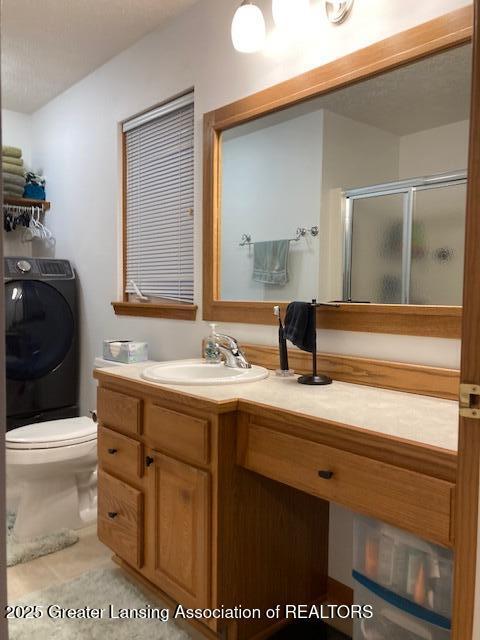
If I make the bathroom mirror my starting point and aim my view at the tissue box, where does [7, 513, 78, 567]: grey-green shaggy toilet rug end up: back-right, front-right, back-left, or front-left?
front-left

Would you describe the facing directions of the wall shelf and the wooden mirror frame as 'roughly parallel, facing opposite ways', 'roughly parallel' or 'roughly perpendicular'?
roughly perpendicular

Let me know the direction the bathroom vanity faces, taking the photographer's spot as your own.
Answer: facing the viewer and to the left of the viewer

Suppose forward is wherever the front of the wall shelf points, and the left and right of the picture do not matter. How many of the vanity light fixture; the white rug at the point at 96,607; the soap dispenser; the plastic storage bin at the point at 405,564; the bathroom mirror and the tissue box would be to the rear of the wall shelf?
0

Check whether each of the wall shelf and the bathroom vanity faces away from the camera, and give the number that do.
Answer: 0

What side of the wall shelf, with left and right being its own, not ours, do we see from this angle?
front

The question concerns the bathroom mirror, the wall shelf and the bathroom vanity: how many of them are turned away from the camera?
0

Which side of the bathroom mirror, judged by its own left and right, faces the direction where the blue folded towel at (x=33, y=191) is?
right

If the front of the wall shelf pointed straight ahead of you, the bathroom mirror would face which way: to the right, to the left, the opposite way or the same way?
to the right

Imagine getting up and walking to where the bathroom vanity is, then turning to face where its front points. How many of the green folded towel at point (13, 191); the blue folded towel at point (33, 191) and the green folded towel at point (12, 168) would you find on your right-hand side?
3

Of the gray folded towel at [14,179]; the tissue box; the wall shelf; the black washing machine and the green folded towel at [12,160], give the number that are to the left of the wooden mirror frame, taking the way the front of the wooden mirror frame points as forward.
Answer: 0

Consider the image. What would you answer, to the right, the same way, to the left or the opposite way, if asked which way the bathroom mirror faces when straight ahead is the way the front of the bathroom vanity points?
the same way

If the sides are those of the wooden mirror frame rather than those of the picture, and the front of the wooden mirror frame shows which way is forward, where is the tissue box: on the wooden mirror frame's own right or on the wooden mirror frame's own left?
on the wooden mirror frame's own right
